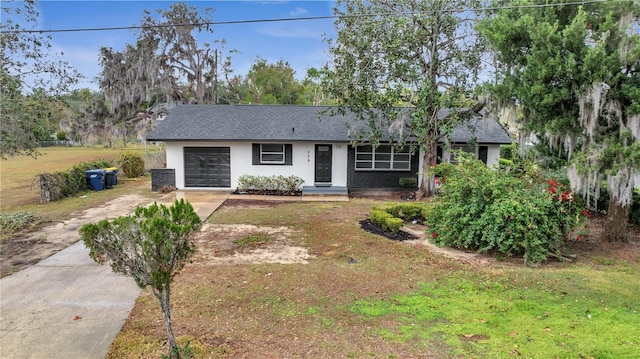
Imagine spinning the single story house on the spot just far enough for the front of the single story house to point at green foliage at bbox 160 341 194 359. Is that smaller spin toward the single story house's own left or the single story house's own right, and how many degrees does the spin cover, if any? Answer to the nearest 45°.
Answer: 0° — it already faces it

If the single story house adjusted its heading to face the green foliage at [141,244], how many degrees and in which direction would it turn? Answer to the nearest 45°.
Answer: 0° — it already faces it

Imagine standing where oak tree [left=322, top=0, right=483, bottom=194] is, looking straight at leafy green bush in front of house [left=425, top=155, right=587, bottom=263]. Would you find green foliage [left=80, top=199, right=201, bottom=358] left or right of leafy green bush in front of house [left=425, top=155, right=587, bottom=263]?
right

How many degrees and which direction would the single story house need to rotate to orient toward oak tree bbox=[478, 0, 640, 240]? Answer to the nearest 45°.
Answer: approximately 45° to its left

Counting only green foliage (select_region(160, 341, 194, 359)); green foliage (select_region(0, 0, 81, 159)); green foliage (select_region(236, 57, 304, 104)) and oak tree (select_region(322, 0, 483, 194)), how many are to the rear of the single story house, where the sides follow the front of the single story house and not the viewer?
1

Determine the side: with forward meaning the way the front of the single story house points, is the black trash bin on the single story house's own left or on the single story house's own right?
on the single story house's own right

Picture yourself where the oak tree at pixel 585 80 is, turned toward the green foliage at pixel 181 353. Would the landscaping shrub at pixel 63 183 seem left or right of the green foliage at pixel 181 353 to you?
right

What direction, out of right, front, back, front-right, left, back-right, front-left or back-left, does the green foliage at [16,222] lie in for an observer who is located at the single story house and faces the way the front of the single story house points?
front-right

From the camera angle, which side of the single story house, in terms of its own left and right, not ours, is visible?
front

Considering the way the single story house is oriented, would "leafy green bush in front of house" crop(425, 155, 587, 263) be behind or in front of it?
in front

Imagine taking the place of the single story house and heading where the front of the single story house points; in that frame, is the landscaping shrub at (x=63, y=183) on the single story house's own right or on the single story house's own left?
on the single story house's own right
